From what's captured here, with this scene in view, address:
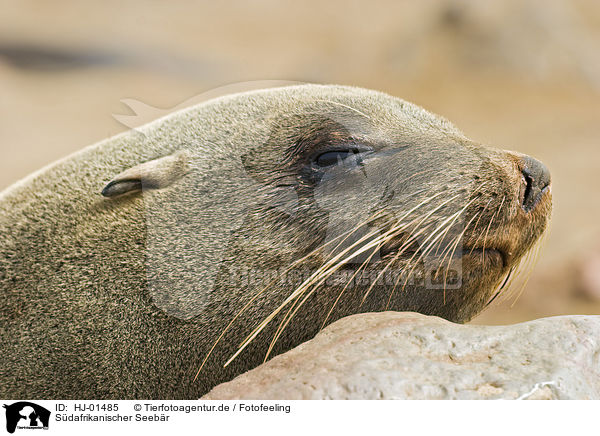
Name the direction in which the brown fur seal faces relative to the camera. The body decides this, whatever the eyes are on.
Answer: to the viewer's right
